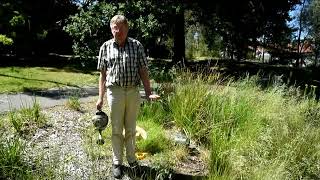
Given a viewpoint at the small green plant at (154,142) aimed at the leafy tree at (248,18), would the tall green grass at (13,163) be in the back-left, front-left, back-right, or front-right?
back-left

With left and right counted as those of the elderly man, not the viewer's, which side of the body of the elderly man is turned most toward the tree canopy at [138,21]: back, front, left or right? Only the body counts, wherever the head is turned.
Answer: back

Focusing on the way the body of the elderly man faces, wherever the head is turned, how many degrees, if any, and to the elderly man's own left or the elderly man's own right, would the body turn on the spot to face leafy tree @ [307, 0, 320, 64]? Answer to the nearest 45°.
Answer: approximately 135° to the elderly man's own left

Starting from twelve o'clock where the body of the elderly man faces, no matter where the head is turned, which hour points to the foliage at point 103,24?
The foliage is roughly at 6 o'clock from the elderly man.

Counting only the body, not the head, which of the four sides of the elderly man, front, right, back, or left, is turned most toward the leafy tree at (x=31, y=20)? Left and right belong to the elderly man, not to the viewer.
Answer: back

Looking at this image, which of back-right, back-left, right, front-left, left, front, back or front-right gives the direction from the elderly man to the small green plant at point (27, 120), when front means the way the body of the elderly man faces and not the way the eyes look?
back-right

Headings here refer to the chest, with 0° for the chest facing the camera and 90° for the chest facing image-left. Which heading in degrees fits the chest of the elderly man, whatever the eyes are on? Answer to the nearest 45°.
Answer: approximately 0°
